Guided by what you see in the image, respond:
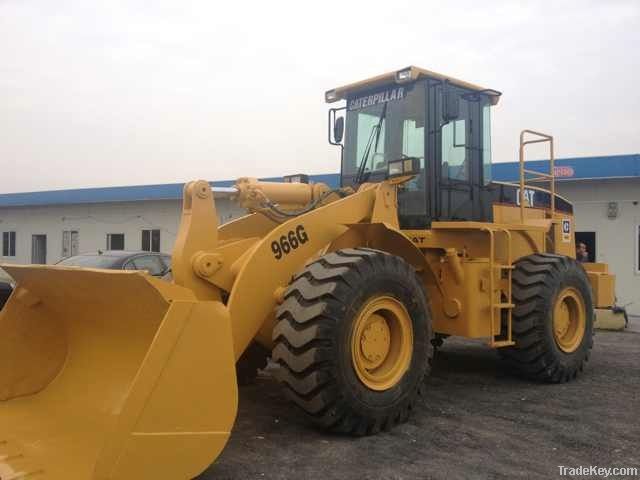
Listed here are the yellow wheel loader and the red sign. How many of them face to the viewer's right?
0

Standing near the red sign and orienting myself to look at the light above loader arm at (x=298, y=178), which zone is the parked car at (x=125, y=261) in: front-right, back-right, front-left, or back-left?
front-right

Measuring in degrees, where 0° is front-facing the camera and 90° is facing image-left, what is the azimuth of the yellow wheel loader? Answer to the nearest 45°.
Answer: approximately 45°

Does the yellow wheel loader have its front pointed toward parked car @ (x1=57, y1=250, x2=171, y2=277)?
no

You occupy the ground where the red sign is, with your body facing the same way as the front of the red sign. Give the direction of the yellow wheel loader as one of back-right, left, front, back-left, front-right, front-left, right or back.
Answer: front

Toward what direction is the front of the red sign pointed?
toward the camera

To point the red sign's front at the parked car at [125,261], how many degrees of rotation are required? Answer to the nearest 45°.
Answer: approximately 45° to its right

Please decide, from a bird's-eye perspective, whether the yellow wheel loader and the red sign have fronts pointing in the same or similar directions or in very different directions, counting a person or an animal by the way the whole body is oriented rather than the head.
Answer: same or similar directions

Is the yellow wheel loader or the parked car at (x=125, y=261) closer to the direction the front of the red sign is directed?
the yellow wheel loader

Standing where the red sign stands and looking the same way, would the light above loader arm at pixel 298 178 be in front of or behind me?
in front

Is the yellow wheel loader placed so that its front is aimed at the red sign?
no
